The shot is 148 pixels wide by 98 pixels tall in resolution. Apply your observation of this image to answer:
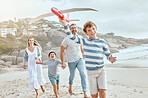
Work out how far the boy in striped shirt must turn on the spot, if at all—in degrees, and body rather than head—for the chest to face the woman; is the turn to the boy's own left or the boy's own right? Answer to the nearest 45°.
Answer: approximately 135° to the boy's own right

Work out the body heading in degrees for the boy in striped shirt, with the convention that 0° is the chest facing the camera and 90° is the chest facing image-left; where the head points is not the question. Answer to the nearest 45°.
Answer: approximately 0°
